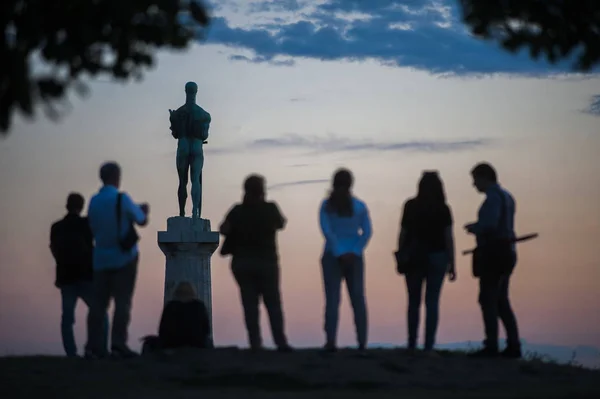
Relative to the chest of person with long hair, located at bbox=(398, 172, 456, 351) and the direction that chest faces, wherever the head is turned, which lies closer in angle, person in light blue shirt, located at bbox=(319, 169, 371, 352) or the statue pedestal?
the statue pedestal

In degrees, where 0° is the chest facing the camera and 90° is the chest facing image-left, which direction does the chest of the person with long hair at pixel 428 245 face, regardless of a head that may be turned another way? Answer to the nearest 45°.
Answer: approximately 180°

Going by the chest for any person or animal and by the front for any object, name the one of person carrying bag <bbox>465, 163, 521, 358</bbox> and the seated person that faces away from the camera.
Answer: the seated person

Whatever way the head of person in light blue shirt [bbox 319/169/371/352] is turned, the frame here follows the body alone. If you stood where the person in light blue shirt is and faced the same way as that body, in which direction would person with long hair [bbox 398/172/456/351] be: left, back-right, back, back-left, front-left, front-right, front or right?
right

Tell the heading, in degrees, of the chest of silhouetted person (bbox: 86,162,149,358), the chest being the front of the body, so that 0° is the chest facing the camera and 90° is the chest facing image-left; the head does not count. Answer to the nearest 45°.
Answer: approximately 225°

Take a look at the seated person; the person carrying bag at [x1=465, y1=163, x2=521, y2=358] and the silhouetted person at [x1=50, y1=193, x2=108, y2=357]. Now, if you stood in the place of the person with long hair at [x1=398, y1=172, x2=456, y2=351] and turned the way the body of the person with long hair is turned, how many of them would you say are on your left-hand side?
2

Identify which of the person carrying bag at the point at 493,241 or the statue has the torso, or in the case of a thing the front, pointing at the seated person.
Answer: the person carrying bag

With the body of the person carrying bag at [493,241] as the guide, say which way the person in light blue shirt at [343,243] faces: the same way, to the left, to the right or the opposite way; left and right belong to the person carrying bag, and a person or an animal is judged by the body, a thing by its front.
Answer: to the right

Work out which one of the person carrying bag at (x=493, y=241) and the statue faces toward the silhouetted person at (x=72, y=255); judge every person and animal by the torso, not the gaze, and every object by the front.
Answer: the person carrying bag

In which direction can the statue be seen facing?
away from the camera

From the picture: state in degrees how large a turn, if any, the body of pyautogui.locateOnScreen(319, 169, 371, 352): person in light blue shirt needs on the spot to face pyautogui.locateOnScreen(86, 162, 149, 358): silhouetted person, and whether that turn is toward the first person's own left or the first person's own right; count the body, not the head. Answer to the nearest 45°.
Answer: approximately 90° to the first person's own left

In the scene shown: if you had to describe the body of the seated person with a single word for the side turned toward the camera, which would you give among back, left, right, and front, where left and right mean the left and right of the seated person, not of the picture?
back

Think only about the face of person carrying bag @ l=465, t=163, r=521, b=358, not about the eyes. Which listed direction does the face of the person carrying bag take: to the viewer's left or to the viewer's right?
to the viewer's left

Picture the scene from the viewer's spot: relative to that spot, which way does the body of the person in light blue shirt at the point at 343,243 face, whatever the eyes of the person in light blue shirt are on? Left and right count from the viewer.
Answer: facing away from the viewer

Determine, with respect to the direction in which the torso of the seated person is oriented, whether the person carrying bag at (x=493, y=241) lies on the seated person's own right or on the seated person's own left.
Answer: on the seated person's own right

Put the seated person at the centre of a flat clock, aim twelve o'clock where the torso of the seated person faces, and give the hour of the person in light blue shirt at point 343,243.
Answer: The person in light blue shirt is roughly at 4 o'clock from the seated person.

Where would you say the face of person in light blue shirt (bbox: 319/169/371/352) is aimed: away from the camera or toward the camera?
away from the camera

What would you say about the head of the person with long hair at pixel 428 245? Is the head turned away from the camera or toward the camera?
away from the camera
